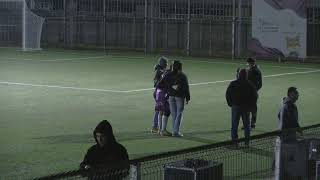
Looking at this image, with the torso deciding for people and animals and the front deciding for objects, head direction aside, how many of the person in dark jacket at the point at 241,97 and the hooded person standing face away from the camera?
1

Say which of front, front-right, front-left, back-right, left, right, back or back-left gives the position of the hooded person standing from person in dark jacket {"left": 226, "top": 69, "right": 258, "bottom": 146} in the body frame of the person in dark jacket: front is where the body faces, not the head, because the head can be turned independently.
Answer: back

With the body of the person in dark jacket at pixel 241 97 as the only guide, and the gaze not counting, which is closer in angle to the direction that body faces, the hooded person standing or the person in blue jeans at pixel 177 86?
the person in blue jeans

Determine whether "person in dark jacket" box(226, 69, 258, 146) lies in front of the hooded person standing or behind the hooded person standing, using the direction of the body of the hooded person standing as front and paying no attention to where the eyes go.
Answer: behind

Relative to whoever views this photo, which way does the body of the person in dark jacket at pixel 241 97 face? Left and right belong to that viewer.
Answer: facing away from the viewer

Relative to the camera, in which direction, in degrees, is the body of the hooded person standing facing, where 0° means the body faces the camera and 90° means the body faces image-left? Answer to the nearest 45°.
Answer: approximately 45°

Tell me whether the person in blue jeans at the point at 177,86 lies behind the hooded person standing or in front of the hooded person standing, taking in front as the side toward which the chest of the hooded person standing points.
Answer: behind

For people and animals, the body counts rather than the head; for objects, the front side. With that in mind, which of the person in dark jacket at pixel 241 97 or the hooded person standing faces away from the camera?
the person in dark jacket

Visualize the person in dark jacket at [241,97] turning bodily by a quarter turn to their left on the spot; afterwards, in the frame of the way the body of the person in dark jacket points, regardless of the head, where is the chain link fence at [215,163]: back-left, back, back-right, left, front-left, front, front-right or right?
left
